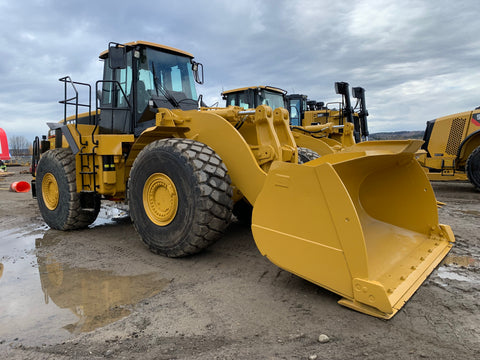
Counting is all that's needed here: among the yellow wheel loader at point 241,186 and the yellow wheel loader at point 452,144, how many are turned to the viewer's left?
0

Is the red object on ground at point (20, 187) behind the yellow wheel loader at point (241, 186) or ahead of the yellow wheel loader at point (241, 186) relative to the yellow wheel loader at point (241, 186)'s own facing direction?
behind

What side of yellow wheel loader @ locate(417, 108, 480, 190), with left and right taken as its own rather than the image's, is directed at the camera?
right

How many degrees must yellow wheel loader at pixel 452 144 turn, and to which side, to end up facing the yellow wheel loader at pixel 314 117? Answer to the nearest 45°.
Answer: approximately 180°

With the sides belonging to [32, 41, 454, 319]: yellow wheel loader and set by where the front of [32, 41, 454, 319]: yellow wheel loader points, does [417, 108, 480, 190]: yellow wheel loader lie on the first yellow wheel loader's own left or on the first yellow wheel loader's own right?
on the first yellow wheel loader's own left
